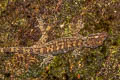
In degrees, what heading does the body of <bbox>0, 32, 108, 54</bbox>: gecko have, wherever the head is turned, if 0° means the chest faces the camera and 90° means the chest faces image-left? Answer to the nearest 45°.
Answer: approximately 270°
